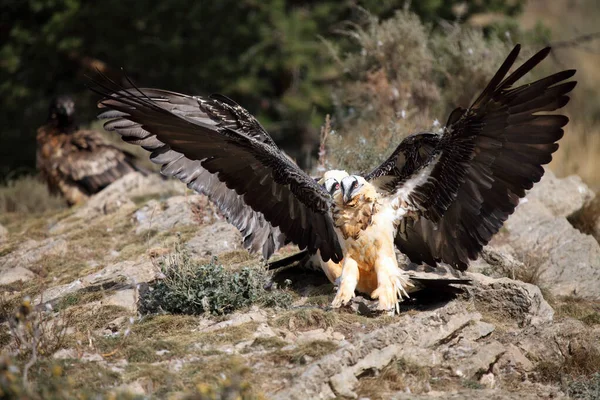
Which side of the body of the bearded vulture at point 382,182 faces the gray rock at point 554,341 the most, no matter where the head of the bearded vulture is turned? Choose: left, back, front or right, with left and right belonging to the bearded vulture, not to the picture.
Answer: left

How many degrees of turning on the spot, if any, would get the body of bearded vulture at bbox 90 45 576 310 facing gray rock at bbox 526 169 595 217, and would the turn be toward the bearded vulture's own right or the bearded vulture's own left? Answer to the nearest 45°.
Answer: approximately 135° to the bearded vulture's own left

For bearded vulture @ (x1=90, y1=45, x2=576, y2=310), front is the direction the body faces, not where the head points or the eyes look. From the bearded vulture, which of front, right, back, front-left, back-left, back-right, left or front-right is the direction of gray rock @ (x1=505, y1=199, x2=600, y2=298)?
back-left

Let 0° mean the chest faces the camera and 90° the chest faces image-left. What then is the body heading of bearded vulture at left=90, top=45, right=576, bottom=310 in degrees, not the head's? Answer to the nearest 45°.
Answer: approximately 0°
